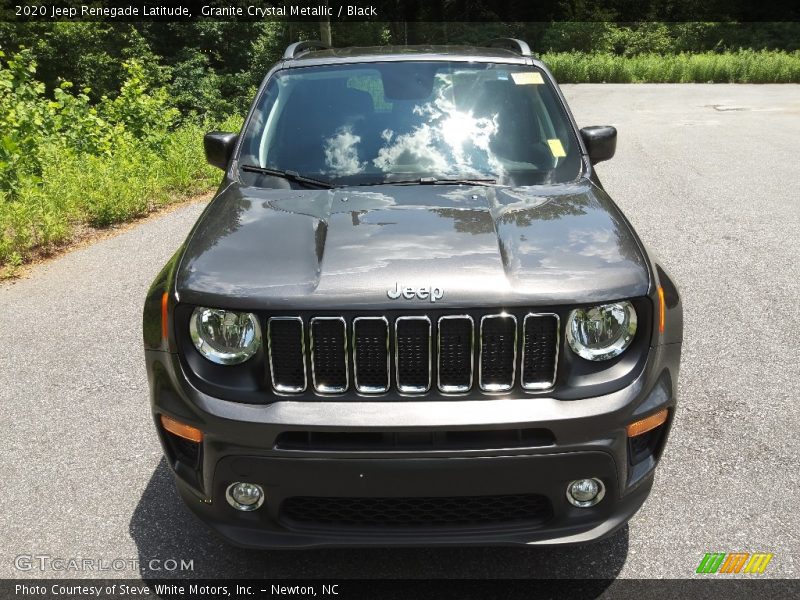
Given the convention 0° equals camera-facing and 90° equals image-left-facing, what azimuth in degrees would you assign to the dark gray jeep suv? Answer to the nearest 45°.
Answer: approximately 0°
